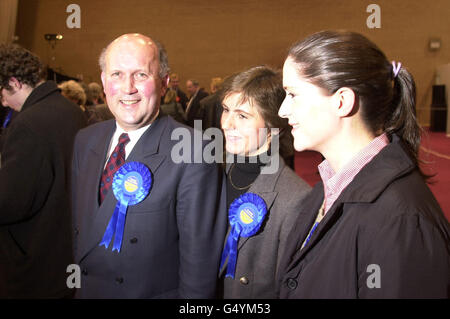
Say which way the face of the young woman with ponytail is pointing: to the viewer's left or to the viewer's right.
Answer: to the viewer's left

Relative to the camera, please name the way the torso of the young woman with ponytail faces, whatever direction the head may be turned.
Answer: to the viewer's left
